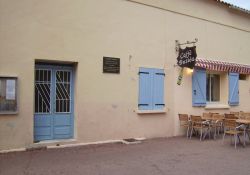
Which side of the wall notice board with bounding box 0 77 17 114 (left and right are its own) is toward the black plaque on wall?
left

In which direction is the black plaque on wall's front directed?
toward the camera

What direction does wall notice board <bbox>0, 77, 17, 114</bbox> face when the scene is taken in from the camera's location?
facing the viewer

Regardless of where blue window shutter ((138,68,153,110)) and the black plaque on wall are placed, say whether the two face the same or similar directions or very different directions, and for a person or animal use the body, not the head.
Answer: same or similar directions

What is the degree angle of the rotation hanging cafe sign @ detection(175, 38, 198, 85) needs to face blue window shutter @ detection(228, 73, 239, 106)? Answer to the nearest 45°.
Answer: approximately 180°

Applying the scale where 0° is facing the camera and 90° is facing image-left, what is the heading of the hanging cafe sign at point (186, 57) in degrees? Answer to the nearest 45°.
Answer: approximately 45°

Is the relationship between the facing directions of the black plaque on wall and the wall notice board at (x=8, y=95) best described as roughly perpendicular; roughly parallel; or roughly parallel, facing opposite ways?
roughly parallel

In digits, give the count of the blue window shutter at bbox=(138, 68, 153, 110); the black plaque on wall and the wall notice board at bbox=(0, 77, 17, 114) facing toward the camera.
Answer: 3

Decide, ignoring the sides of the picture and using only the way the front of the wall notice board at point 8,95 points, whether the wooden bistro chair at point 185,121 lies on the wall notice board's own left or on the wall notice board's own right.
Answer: on the wall notice board's own left
